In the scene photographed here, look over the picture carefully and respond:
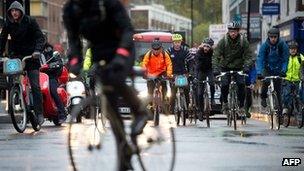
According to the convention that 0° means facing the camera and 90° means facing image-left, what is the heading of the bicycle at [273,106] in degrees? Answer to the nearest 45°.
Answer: approximately 0°

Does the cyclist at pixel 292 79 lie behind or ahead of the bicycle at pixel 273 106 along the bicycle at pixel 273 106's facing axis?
behind

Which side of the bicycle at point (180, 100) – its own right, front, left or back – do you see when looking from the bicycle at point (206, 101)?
left

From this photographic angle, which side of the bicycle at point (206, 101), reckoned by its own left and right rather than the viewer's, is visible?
front

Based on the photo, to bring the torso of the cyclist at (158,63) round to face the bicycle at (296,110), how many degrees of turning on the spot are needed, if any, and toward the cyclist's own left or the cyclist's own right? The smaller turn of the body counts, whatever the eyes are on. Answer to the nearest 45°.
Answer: approximately 90° to the cyclist's own left

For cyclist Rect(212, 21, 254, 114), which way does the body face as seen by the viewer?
toward the camera

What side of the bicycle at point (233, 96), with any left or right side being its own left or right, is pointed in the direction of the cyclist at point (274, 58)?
left

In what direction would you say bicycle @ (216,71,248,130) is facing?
toward the camera

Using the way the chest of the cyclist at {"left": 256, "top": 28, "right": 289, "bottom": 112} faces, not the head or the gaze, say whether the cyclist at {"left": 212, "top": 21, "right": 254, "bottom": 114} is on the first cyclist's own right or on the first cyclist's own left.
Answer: on the first cyclist's own right
